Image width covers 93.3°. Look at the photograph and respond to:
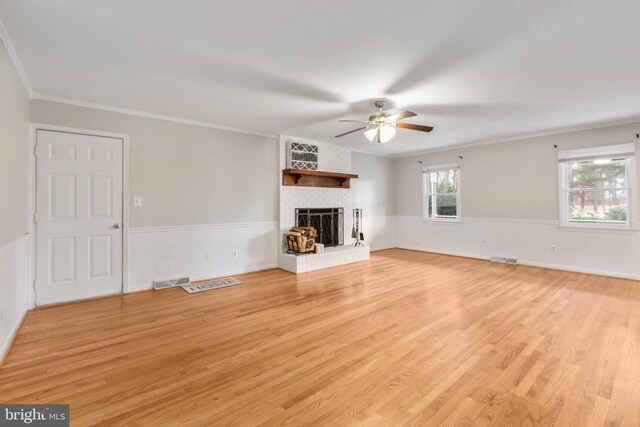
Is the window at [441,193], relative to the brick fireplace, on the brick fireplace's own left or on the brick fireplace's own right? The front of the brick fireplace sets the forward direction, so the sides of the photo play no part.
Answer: on the brick fireplace's own left

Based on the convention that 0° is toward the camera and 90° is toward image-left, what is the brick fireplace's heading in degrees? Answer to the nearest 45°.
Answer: approximately 315°

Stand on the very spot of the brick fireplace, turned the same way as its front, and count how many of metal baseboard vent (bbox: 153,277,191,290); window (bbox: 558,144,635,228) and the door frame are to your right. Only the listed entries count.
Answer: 2

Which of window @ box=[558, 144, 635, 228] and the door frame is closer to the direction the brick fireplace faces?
the window

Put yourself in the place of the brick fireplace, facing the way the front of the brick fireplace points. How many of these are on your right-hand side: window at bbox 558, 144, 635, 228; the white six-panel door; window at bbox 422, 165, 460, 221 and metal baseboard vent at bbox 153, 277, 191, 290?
2

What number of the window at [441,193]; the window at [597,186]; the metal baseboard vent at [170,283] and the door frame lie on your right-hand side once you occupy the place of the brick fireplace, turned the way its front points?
2

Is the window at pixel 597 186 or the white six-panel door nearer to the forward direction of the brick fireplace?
the window

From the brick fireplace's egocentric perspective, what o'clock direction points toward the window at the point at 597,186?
The window is roughly at 11 o'clock from the brick fireplace.

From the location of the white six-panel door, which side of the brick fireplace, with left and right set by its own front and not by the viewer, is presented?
right

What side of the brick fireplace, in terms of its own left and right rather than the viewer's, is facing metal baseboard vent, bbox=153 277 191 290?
right

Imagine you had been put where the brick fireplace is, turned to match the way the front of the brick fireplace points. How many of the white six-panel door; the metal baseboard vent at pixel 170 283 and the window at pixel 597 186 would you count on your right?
2

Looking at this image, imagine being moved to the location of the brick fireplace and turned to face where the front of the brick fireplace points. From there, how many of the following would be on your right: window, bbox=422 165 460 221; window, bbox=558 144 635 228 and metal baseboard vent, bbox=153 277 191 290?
1

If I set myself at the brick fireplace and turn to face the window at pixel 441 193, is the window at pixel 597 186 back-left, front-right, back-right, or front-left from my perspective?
front-right
